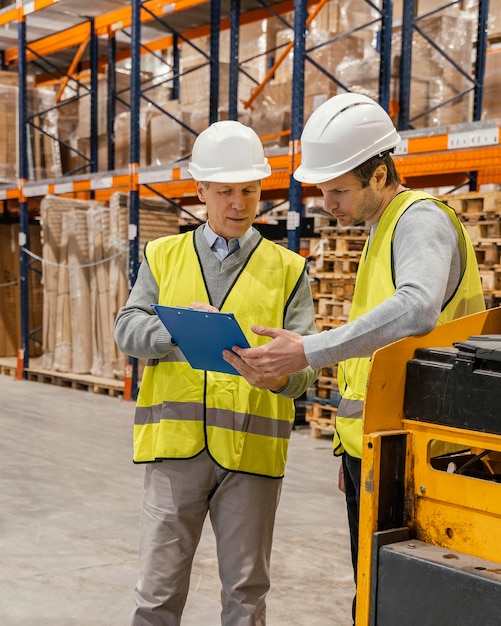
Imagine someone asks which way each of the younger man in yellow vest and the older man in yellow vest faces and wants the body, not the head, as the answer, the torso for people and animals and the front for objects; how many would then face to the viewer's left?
1

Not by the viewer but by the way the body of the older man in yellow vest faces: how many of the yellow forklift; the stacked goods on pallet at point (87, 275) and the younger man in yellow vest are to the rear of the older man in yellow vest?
1

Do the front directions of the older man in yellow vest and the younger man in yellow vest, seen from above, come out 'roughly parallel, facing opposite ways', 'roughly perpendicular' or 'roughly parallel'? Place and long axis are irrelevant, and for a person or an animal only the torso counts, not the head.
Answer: roughly perpendicular

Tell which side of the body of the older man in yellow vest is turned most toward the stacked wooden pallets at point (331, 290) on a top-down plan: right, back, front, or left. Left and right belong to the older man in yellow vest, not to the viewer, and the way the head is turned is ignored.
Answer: back

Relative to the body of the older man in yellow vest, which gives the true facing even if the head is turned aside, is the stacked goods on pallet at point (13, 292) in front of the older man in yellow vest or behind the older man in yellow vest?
behind

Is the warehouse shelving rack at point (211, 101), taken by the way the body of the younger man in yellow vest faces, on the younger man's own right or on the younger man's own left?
on the younger man's own right

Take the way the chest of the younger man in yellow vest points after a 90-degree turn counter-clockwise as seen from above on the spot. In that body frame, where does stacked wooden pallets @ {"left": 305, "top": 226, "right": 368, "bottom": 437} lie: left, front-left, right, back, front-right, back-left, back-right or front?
back

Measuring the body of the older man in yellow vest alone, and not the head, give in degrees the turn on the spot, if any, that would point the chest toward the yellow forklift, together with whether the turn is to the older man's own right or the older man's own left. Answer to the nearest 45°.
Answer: approximately 45° to the older man's own left

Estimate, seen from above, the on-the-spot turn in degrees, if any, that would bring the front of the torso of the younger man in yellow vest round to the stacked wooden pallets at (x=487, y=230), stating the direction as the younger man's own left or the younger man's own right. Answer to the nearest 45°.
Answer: approximately 90° to the younger man's own right

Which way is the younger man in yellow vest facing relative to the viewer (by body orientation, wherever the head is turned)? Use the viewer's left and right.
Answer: facing to the left of the viewer
